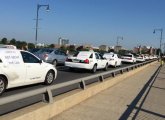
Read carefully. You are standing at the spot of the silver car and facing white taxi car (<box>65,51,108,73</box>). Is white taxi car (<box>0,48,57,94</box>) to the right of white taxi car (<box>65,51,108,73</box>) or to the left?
right

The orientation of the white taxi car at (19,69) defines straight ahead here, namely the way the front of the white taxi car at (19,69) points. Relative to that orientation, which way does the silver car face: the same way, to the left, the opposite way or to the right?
the same way

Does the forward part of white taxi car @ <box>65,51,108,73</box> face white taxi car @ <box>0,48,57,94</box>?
no
